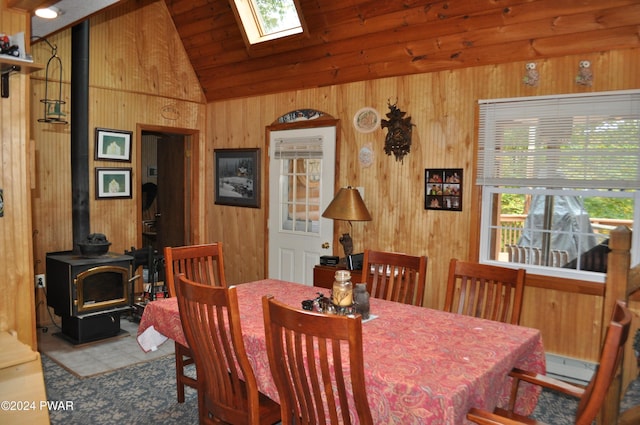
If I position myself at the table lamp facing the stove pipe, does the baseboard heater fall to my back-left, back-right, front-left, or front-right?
back-left

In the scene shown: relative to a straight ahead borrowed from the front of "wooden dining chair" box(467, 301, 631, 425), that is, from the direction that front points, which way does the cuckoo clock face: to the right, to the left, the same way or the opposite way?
to the left

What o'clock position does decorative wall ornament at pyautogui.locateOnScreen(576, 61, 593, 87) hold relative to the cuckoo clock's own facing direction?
The decorative wall ornament is roughly at 10 o'clock from the cuckoo clock.

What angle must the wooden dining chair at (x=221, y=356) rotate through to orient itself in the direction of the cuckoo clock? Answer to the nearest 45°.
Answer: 0° — it already faces it

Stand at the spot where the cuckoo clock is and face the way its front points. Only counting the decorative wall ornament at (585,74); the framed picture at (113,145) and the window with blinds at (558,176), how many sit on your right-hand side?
1

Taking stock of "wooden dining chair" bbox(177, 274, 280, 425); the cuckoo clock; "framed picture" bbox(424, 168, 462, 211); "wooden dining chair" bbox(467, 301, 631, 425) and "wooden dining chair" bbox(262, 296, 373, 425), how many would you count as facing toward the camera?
2

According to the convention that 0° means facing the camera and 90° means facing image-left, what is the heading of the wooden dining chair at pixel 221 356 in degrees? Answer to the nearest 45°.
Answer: approximately 225°

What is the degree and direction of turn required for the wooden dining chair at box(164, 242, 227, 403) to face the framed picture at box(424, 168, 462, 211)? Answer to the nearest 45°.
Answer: approximately 45° to its left

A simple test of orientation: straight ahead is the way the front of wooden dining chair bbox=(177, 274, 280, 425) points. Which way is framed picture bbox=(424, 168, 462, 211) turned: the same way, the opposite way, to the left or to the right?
the opposite way

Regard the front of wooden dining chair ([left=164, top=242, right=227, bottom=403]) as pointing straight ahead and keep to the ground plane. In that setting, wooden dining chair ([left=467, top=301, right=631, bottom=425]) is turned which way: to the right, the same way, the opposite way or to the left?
the opposite way

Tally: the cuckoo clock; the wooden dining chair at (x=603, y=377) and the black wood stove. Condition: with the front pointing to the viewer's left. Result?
1

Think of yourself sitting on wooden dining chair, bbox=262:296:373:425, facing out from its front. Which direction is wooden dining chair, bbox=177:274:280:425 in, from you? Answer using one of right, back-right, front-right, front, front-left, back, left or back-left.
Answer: left

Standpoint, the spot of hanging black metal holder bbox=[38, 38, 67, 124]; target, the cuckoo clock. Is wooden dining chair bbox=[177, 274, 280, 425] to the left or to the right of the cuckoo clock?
right

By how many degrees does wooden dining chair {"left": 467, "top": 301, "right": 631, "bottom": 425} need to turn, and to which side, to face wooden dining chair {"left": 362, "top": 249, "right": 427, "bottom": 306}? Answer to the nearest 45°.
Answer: approximately 45° to its right
